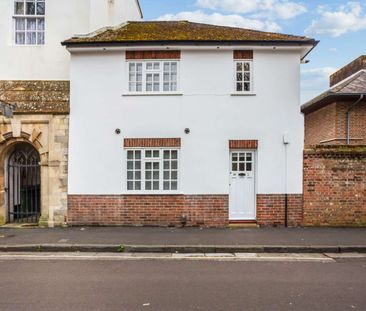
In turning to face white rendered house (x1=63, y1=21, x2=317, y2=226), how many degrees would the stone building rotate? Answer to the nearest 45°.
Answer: approximately 45° to its left

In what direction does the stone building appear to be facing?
toward the camera

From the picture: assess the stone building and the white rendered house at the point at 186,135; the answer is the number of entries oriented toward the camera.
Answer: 2

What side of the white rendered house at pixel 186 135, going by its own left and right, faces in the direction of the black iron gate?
right

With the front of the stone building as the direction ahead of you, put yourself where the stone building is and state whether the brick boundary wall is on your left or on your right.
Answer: on your left

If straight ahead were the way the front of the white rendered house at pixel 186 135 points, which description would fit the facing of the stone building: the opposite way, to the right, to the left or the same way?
the same way

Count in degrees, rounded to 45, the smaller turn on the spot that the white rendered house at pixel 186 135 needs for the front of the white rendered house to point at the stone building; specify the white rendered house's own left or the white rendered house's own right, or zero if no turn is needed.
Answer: approximately 90° to the white rendered house's own right

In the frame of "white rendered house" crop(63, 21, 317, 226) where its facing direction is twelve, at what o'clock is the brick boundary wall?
The brick boundary wall is roughly at 9 o'clock from the white rendered house.

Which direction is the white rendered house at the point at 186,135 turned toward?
toward the camera
